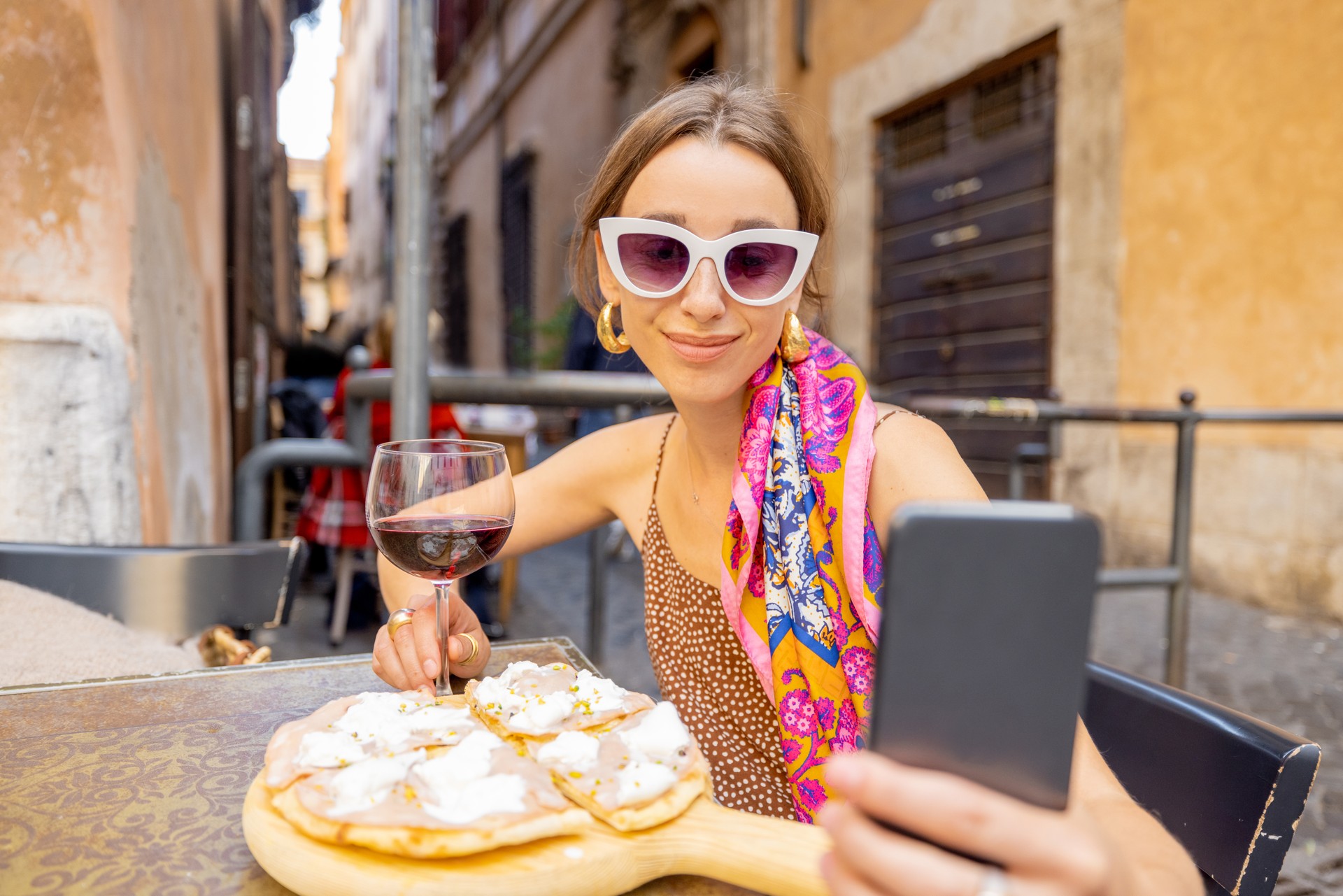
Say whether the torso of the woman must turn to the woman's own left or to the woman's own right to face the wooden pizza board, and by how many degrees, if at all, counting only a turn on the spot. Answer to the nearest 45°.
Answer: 0° — they already face it

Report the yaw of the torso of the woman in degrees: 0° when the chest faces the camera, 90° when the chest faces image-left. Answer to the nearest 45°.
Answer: approximately 0°

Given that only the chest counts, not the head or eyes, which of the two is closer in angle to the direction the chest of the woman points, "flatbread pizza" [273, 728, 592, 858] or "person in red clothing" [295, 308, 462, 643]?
the flatbread pizza

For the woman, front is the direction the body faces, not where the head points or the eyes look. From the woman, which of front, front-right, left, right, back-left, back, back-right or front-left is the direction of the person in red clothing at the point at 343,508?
back-right

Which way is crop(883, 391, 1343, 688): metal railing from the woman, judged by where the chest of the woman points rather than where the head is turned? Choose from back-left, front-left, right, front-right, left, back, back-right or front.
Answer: back-left

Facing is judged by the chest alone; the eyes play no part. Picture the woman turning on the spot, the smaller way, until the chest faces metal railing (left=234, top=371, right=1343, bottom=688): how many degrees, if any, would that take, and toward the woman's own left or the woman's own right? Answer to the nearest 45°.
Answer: approximately 180°

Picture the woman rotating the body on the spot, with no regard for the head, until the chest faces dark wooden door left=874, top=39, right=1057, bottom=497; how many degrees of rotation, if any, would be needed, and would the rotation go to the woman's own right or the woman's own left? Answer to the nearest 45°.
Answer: approximately 180°

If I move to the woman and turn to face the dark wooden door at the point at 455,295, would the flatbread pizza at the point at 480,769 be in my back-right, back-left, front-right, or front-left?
back-left

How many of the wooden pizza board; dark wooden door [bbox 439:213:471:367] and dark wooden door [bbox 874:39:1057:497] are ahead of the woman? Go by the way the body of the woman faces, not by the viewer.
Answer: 1

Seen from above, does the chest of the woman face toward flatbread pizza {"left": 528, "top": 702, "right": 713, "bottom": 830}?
yes
